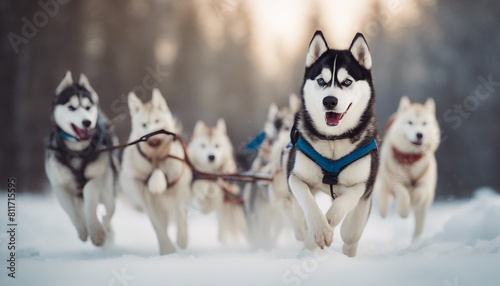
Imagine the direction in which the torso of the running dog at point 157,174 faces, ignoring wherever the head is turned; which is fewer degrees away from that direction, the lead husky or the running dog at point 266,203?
the lead husky

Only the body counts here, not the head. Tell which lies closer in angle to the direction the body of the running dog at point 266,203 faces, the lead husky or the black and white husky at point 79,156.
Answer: the lead husky

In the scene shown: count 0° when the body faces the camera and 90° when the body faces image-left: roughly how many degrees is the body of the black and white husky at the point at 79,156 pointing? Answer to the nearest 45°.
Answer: approximately 0°

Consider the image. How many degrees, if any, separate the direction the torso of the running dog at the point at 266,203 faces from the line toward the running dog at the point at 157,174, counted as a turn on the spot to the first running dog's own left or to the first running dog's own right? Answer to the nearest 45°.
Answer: approximately 45° to the first running dog's own right
